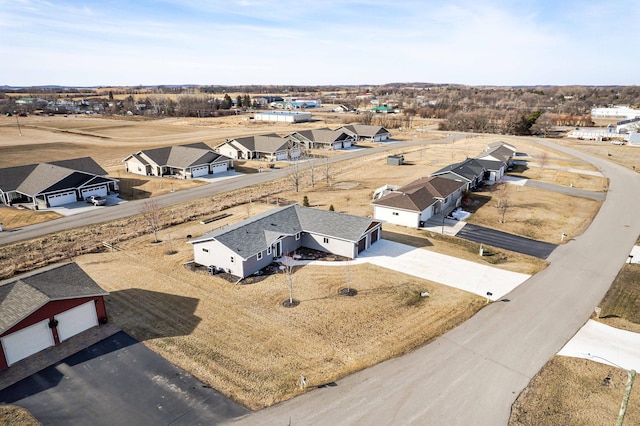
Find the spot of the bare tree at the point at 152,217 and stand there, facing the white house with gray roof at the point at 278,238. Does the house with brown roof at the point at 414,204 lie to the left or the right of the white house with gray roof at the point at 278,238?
left

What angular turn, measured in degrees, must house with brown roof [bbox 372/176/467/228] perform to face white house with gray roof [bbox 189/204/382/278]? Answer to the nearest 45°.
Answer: approximately 90° to its right

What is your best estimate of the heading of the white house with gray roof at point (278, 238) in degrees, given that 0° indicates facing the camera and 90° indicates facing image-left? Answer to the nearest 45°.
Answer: approximately 315°

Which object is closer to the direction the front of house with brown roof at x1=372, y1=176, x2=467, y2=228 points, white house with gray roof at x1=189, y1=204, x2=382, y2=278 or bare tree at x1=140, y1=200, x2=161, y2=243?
the white house with gray roof

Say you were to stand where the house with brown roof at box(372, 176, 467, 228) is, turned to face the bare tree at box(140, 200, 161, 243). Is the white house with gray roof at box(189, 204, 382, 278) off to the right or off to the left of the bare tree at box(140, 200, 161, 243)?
left

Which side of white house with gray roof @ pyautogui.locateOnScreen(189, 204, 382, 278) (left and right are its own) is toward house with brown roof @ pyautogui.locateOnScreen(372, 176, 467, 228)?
left

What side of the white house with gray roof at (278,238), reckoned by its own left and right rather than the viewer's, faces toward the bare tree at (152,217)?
back

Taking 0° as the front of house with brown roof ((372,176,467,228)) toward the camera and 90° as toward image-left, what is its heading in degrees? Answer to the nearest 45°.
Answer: approximately 315°

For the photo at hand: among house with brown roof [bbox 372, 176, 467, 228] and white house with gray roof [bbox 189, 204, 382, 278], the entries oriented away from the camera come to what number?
0

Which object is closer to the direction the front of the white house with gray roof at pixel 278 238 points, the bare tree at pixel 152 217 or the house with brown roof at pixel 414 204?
the house with brown roof

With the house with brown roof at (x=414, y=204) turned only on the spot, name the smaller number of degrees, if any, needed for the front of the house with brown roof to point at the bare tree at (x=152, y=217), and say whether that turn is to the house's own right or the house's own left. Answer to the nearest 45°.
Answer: approximately 135° to the house's own right
